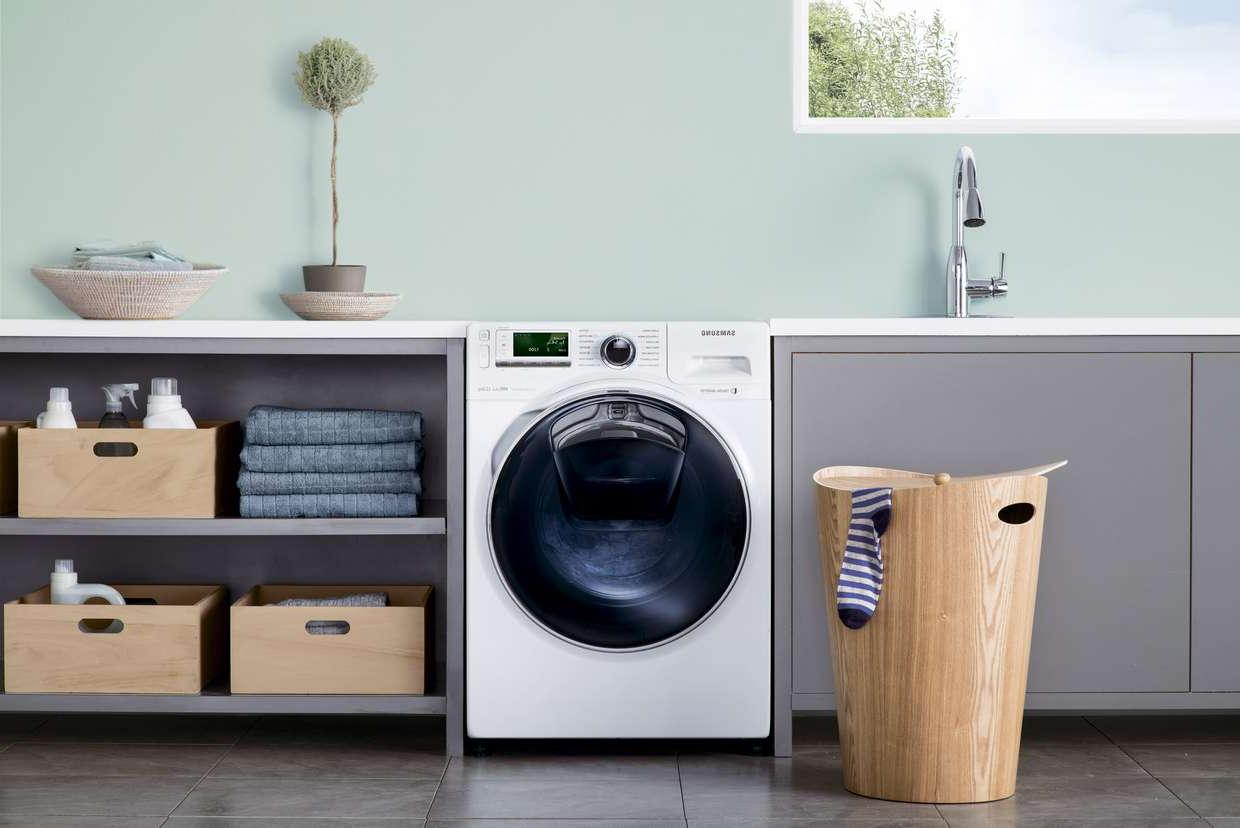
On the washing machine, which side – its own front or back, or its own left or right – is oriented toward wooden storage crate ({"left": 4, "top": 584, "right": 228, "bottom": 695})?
right

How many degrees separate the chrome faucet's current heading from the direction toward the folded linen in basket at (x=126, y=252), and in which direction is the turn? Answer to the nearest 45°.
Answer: approximately 45° to its right

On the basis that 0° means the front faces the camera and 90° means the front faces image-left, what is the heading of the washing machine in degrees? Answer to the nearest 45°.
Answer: approximately 0°

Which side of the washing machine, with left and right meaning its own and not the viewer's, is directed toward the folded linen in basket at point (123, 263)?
right

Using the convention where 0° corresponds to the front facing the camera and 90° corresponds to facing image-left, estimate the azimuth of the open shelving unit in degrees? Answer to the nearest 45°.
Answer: approximately 0°
